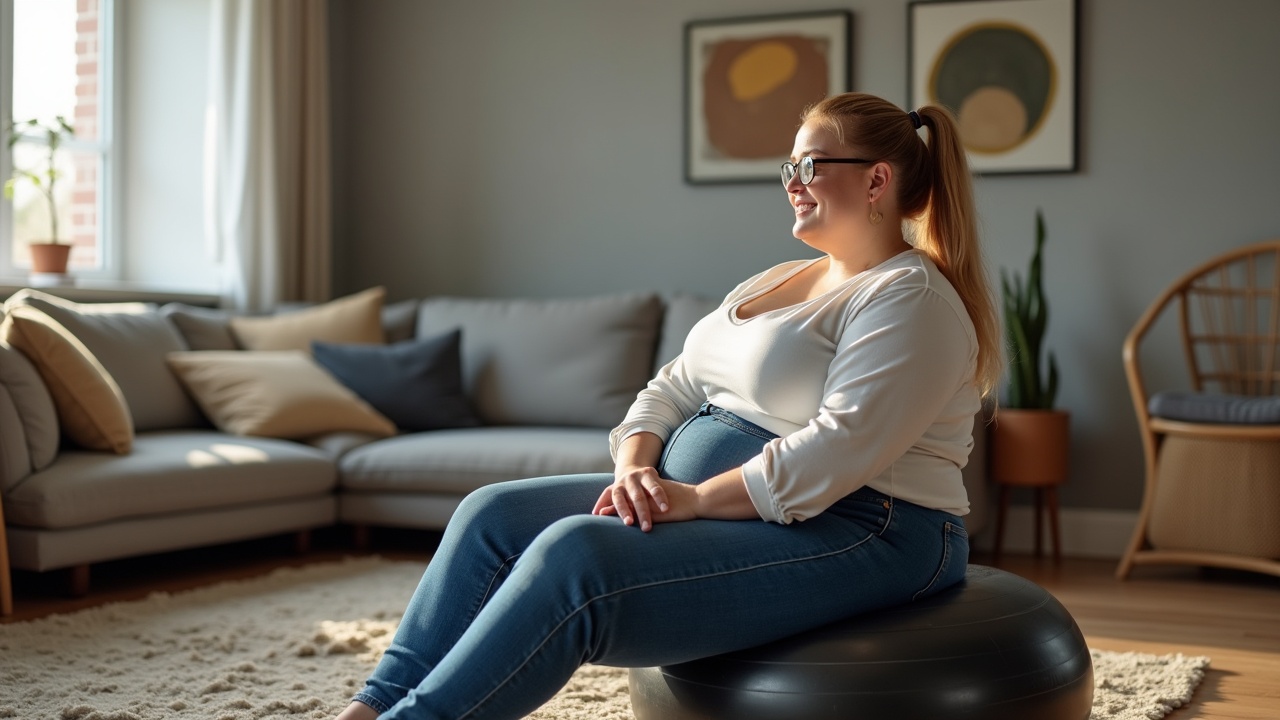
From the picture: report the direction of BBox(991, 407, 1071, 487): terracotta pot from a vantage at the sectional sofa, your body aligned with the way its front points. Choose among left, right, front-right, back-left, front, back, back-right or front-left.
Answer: left

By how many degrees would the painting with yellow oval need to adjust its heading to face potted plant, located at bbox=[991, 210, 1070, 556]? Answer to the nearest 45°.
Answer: approximately 45° to its left

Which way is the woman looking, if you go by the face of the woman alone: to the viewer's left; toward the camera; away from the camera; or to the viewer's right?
to the viewer's left

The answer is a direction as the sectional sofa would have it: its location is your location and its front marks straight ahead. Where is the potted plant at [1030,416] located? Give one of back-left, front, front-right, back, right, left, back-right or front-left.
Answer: left

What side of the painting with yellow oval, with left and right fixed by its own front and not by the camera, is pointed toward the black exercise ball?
front

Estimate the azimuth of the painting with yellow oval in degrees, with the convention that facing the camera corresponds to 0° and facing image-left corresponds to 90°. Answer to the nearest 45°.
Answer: approximately 0°

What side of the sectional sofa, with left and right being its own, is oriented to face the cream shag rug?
front

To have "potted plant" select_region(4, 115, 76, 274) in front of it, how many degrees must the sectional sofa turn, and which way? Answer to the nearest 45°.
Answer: approximately 135° to its right

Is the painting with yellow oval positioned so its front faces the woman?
yes

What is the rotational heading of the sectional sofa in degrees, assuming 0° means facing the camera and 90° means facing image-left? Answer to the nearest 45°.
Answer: approximately 0°

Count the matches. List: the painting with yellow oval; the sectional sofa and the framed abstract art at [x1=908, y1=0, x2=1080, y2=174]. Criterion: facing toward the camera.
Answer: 3
